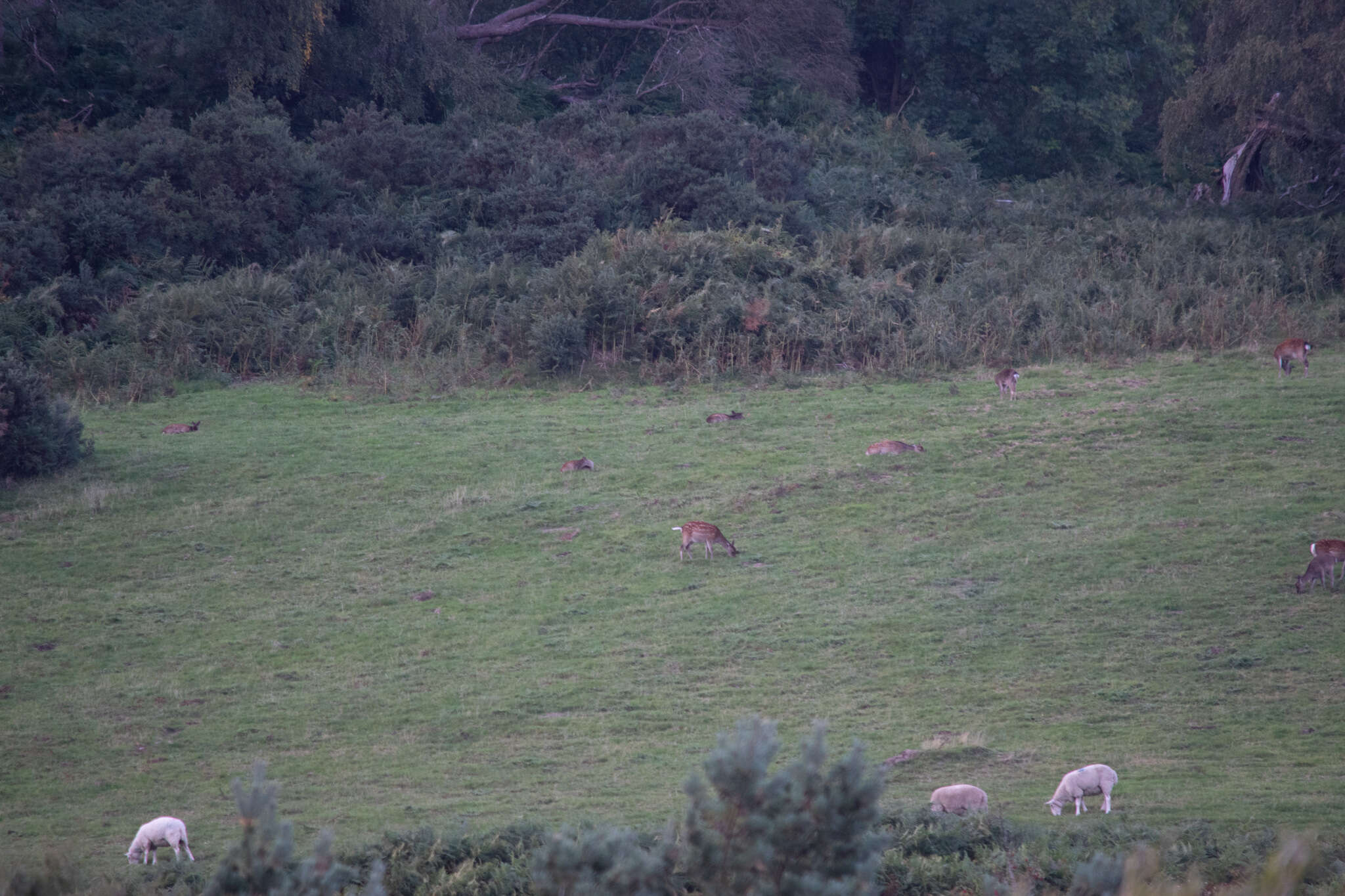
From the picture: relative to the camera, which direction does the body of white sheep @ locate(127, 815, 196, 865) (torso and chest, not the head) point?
to the viewer's left

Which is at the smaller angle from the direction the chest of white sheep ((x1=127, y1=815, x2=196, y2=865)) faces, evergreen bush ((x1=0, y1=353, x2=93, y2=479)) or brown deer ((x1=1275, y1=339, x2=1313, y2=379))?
the evergreen bush

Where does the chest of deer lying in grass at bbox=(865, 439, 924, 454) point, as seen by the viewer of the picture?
to the viewer's right

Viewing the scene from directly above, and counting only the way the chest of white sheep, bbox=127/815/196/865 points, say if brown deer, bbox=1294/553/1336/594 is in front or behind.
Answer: behind

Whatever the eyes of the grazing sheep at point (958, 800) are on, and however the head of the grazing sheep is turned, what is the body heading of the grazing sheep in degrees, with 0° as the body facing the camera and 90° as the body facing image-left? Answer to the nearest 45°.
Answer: approximately 90°

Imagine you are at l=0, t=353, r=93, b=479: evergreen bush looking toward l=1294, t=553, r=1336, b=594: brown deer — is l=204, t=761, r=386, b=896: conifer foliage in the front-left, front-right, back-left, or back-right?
front-right

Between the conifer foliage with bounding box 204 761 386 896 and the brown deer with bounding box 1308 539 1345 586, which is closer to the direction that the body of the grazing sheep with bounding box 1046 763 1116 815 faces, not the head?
the conifer foliage
